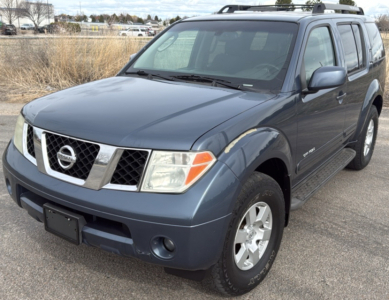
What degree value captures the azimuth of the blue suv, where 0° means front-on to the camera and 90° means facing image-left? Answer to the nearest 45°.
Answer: approximately 45°
